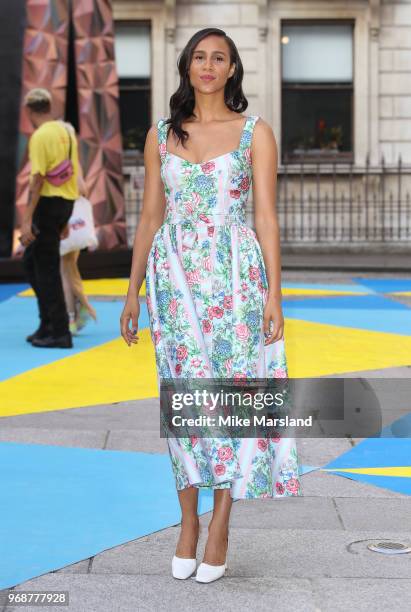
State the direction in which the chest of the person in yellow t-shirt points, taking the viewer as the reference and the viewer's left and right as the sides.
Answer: facing away from the viewer and to the left of the viewer

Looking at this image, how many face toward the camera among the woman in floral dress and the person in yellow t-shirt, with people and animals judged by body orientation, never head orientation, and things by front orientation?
1

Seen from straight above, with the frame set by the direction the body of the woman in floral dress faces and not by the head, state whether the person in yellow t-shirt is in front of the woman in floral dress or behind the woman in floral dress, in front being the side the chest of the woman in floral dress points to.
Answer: behind

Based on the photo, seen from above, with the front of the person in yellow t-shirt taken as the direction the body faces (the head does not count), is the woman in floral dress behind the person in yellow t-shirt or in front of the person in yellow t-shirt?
behind

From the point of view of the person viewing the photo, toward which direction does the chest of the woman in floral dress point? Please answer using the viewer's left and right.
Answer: facing the viewer
